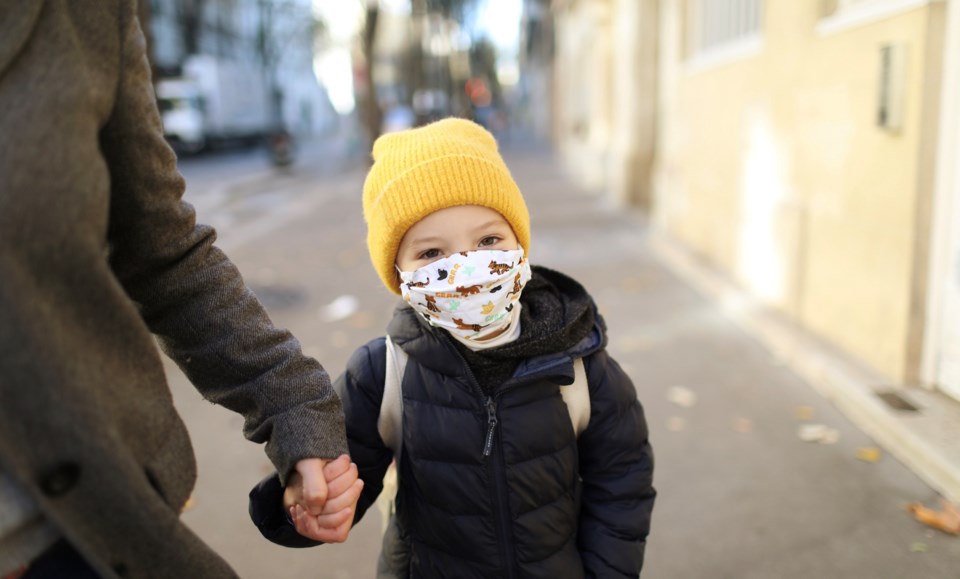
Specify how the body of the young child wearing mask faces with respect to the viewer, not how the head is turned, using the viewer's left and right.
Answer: facing the viewer

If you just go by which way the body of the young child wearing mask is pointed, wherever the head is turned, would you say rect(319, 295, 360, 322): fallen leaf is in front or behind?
behind

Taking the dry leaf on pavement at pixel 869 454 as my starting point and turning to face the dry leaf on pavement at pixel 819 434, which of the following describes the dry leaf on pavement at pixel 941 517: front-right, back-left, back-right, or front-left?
back-left

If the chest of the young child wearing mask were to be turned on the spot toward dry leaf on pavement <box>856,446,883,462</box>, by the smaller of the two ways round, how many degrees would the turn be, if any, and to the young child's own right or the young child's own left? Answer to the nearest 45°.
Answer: approximately 135° to the young child's own left

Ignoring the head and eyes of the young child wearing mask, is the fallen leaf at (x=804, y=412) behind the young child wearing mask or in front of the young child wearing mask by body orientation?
behind

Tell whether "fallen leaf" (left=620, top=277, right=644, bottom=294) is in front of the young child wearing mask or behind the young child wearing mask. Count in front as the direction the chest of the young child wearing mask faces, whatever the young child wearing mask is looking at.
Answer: behind

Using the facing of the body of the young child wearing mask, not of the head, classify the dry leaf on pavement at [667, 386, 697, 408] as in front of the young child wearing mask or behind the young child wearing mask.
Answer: behind

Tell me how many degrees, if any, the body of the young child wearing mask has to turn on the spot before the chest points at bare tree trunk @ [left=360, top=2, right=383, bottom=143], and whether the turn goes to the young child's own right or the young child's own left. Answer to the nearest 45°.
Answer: approximately 180°
